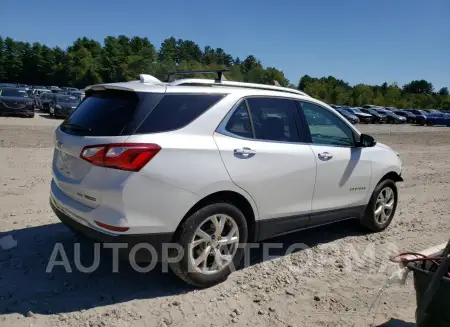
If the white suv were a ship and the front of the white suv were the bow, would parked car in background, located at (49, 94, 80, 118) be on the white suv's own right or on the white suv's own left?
on the white suv's own left

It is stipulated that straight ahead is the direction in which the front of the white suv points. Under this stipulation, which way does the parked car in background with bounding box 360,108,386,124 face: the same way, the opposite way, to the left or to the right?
to the right

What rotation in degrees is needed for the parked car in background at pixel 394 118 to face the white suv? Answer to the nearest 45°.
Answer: approximately 45° to its right

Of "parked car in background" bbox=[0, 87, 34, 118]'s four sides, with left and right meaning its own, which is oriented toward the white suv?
front

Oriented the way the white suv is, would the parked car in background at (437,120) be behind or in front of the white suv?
in front

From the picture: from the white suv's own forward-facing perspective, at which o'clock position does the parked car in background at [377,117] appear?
The parked car in background is roughly at 11 o'clock from the white suv.

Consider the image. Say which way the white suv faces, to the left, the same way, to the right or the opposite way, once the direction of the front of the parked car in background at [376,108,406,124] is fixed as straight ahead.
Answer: to the left

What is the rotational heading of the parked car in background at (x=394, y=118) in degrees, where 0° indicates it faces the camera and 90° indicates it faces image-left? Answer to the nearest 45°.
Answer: approximately 315°

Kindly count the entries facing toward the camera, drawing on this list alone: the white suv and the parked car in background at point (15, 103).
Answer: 1

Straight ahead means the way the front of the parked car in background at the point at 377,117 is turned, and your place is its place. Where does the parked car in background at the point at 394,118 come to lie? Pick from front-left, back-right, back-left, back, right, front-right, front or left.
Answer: left

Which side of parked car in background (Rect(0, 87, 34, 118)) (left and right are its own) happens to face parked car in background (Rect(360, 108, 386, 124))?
left

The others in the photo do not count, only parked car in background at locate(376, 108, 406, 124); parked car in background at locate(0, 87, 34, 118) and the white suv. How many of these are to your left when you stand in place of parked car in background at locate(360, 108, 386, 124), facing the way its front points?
1

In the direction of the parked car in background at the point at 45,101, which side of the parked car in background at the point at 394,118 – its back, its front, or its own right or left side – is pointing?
right
